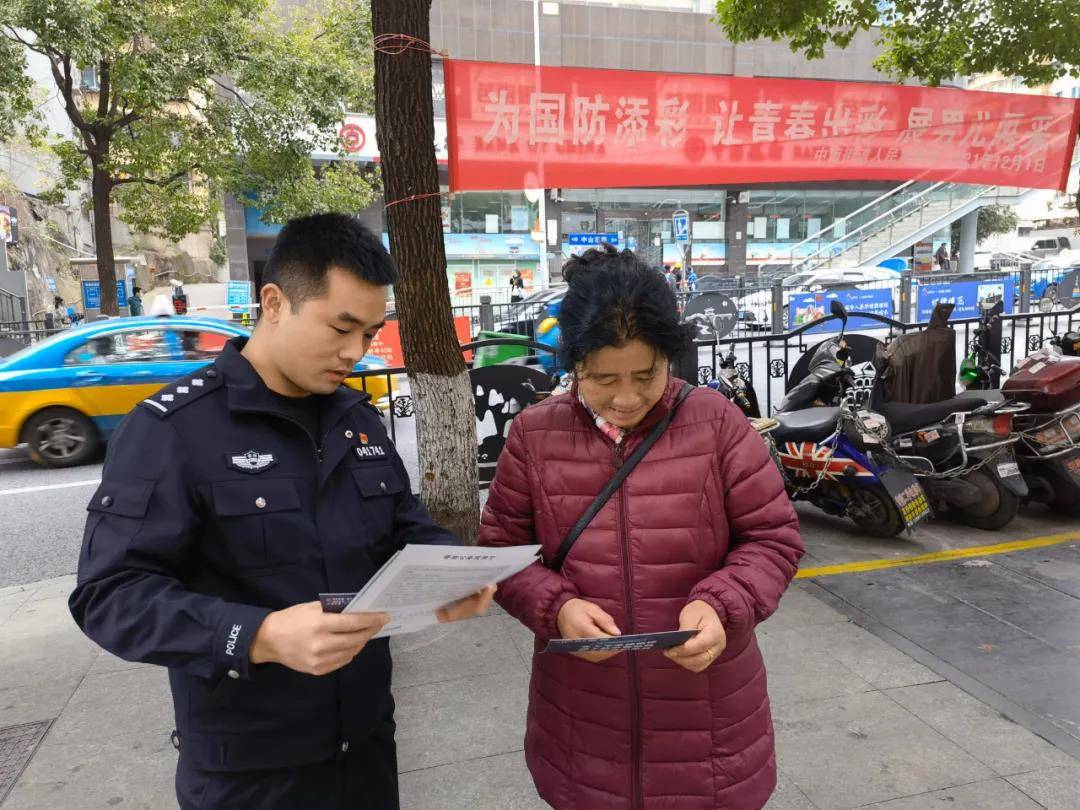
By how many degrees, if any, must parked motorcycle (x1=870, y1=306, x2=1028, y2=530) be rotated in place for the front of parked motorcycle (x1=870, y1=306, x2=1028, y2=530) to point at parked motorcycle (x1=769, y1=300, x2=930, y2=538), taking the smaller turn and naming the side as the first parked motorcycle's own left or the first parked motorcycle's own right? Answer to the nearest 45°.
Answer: approximately 90° to the first parked motorcycle's own left

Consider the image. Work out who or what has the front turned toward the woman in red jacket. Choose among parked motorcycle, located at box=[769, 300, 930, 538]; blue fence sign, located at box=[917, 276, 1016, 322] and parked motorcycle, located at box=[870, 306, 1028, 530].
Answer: the blue fence sign

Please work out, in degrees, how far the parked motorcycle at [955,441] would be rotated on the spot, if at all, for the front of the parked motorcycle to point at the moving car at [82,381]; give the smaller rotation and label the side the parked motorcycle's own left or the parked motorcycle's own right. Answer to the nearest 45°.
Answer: approximately 45° to the parked motorcycle's own left

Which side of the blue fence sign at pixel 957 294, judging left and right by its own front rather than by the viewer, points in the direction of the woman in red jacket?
front

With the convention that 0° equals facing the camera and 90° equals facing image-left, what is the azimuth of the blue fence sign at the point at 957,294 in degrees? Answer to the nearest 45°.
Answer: approximately 0°

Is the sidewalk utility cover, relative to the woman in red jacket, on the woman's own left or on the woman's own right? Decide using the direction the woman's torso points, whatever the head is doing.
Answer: on the woman's own right

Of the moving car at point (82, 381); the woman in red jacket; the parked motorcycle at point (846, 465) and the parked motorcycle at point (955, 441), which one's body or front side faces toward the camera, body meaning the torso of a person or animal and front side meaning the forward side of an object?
the woman in red jacket

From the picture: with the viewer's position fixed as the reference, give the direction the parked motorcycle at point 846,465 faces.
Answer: facing away from the viewer and to the left of the viewer
